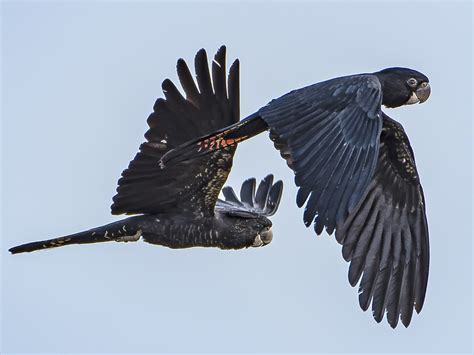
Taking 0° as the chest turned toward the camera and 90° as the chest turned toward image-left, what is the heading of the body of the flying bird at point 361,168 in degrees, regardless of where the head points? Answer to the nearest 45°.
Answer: approximately 270°

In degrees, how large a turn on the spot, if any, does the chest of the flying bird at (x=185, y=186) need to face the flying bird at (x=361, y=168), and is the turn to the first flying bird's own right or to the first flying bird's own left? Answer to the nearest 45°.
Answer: approximately 45° to the first flying bird's own right

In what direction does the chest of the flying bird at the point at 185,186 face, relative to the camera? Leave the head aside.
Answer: to the viewer's right

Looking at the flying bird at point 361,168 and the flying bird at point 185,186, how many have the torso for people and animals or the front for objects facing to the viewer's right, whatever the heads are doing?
2
